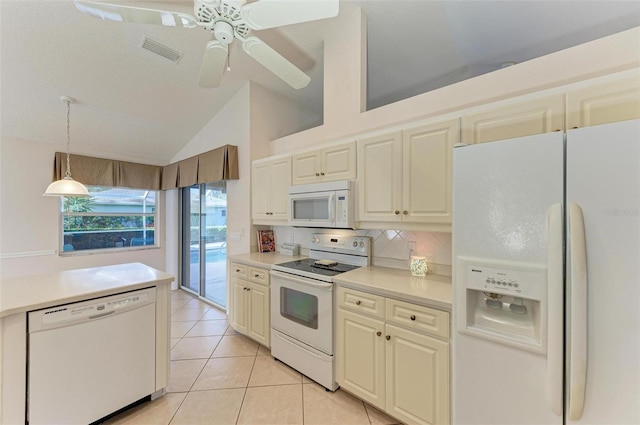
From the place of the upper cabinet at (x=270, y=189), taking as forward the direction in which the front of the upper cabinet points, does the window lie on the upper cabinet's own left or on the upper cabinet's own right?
on the upper cabinet's own right

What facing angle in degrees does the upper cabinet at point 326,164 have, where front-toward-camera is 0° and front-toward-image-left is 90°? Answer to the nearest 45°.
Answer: approximately 45°

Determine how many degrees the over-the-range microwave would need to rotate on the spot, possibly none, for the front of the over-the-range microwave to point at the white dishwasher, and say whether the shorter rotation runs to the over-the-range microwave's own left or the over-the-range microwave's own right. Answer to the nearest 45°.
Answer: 0° — it already faces it

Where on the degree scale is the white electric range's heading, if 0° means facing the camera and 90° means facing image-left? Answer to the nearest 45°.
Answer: approximately 45°

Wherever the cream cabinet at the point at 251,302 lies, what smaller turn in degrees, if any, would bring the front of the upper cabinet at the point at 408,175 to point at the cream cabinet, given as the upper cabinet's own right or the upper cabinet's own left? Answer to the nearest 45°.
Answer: approximately 45° to the upper cabinet's own right

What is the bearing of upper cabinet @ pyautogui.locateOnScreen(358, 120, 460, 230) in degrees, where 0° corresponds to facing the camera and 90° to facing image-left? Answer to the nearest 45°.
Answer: approximately 45°

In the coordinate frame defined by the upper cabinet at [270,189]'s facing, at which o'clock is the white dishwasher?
The white dishwasher is roughly at 12 o'clock from the upper cabinet.

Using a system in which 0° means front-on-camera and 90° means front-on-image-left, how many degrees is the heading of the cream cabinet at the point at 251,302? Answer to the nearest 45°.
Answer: approximately 45°

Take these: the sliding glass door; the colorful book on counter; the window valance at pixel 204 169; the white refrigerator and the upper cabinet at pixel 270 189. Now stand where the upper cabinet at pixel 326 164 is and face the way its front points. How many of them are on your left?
1

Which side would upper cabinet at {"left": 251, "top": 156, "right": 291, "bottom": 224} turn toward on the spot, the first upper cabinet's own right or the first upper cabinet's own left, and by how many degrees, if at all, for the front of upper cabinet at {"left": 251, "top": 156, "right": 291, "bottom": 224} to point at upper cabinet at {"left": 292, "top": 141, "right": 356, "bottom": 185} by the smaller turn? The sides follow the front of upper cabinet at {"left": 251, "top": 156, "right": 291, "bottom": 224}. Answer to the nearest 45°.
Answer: approximately 90° to the first upper cabinet's own left

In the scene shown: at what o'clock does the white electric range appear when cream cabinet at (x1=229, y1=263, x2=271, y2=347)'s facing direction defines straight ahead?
The white electric range is roughly at 9 o'clock from the cream cabinet.

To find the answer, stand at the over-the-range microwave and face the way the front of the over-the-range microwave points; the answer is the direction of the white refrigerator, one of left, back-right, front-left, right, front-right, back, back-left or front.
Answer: left

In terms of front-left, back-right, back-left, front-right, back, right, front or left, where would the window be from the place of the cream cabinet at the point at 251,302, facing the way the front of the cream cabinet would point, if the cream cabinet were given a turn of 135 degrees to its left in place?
back-left
